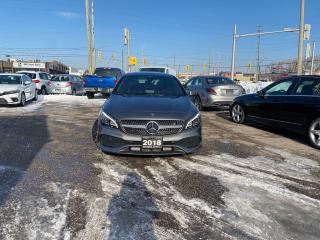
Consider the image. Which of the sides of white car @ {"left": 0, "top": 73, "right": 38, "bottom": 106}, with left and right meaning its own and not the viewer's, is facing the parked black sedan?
left

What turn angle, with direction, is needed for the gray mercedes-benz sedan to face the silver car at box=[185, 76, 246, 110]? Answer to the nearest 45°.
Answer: approximately 180°

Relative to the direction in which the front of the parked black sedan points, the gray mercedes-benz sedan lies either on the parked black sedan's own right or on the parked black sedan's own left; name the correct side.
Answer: on the parked black sedan's own left

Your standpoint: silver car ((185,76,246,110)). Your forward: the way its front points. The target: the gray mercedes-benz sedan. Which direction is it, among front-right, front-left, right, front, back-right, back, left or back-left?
back-left

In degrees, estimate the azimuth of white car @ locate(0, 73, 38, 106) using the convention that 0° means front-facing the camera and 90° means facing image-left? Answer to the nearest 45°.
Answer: approximately 45°

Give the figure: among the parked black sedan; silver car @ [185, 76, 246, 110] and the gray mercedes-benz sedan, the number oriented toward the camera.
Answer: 1

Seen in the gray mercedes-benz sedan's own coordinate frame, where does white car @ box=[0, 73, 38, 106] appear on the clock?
The white car is roughly at 5 o'clock from the gray mercedes-benz sedan.
